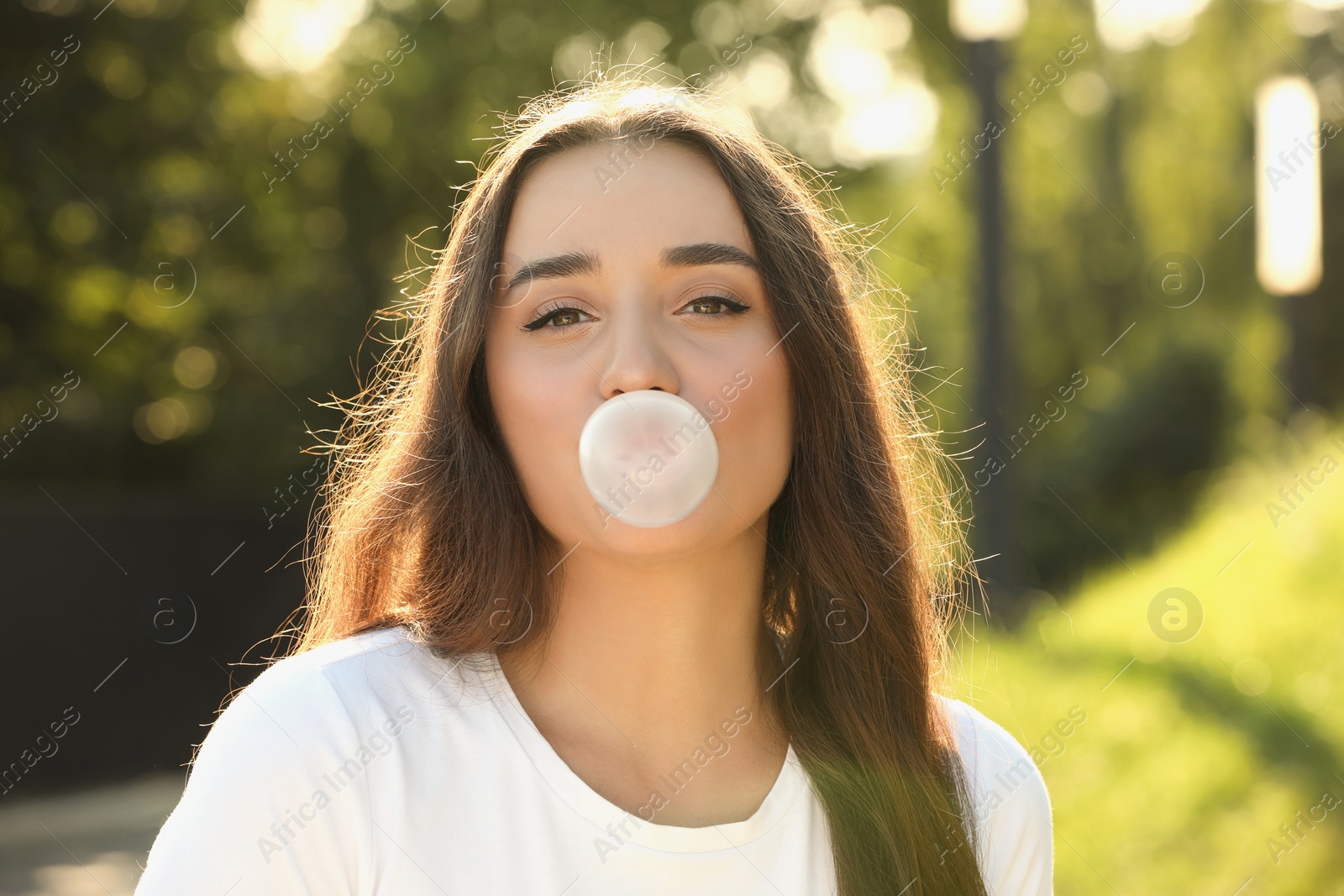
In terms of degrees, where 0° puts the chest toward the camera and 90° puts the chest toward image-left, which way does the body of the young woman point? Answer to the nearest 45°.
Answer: approximately 0°

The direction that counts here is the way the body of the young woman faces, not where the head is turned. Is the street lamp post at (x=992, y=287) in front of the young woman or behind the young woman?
behind

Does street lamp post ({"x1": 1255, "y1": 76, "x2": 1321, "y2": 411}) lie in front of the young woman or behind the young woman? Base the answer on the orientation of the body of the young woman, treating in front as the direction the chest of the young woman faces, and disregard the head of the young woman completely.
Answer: behind
